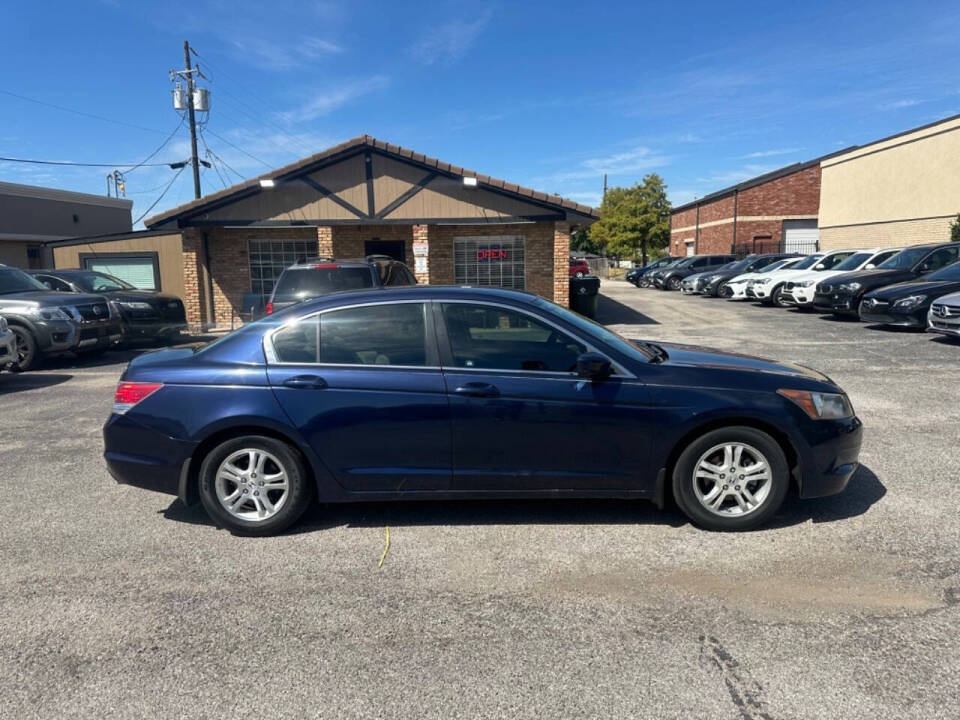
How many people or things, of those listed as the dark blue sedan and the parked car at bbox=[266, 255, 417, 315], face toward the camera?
0

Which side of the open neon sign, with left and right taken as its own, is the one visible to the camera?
front

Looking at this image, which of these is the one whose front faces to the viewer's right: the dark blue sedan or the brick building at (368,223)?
the dark blue sedan

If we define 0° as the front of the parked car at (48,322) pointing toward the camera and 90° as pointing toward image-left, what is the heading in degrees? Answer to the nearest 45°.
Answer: approximately 315°

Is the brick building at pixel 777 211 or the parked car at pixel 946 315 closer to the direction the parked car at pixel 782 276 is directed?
the parked car

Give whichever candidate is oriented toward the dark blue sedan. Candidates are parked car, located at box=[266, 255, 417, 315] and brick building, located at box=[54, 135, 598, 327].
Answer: the brick building

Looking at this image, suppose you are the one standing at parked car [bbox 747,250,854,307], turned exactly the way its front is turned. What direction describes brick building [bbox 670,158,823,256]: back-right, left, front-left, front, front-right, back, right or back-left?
back-right

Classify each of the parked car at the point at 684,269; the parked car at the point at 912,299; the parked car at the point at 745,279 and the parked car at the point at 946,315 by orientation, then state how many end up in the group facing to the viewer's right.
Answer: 0

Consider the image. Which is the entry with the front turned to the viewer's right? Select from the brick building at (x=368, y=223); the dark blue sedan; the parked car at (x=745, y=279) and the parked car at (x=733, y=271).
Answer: the dark blue sedan

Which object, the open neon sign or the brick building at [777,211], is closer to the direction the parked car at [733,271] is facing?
the open neon sign

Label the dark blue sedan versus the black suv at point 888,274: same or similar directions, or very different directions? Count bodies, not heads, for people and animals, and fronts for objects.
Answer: very different directions

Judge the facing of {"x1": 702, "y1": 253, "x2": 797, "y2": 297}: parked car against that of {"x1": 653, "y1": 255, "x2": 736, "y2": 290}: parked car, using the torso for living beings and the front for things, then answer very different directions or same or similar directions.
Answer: same or similar directions

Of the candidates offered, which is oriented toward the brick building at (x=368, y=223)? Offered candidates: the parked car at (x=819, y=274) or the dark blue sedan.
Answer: the parked car

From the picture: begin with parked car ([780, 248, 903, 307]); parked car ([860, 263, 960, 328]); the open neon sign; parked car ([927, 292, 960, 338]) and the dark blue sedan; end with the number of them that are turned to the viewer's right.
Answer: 1

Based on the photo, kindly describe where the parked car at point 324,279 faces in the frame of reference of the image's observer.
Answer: facing away from the viewer and to the right of the viewer

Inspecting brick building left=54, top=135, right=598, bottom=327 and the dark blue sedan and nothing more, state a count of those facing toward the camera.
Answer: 1

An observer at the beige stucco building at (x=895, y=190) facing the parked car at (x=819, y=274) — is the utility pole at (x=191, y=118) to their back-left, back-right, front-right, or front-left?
front-right

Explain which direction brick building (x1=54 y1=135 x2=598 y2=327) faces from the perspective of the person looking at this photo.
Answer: facing the viewer
